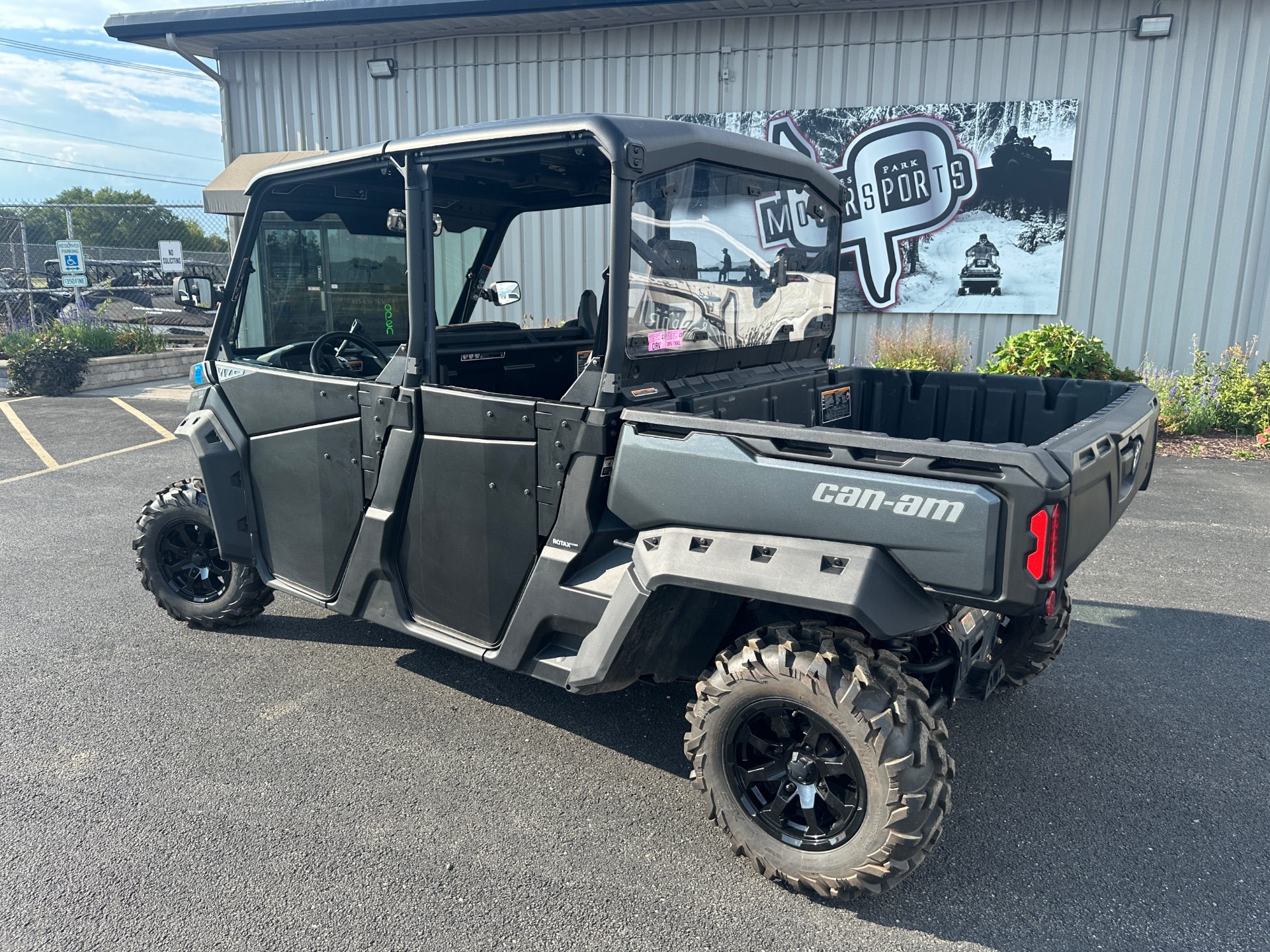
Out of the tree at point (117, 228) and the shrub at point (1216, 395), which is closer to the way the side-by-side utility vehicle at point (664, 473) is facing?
the tree

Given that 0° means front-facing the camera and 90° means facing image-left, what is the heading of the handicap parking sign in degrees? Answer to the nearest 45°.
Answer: approximately 0°

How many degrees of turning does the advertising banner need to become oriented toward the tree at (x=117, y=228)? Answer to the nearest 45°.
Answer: approximately 135° to its right

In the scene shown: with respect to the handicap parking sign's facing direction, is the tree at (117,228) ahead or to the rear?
to the rear

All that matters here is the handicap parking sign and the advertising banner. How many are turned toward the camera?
2

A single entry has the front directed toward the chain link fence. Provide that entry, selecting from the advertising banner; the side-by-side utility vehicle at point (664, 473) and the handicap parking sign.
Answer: the side-by-side utility vehicle

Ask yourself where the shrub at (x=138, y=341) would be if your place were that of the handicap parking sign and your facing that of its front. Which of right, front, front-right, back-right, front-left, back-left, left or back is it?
front-left

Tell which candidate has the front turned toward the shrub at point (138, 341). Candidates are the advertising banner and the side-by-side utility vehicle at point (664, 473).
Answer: the side-by-side utility vehicle

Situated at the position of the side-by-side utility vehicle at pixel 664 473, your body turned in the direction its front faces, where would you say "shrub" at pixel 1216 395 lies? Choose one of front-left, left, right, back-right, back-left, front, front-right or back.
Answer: right

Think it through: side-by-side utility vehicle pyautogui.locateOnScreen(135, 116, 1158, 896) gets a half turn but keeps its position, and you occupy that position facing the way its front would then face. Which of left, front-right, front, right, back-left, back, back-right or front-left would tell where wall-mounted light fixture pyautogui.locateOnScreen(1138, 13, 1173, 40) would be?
left

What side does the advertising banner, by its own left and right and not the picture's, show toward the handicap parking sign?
right

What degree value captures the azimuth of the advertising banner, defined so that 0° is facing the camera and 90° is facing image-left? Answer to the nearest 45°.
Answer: approximately 0°

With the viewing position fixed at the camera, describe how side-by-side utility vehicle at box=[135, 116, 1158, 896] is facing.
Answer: facing away from the viewer and to the left of the viewer
